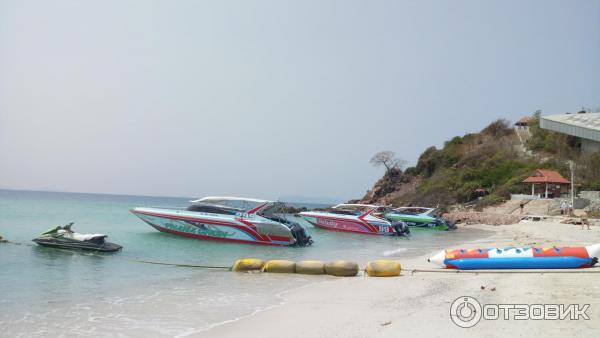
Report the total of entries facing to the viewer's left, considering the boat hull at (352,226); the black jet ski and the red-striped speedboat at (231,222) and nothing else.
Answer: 3

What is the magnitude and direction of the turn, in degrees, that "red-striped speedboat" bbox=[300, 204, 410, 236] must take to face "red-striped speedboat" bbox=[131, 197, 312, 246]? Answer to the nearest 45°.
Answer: approximately 45° to its left

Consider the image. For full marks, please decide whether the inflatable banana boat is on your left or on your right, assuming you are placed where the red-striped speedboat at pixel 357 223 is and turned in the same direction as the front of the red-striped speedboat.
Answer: on your left

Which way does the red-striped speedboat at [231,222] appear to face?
to the viewer's left

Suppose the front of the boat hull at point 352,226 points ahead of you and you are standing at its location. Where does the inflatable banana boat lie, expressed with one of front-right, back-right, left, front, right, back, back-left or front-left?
left

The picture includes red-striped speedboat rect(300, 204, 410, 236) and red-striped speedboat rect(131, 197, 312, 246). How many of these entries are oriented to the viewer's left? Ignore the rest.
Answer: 2

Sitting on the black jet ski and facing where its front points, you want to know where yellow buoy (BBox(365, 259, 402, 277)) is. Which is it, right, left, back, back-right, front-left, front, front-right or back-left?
back-left

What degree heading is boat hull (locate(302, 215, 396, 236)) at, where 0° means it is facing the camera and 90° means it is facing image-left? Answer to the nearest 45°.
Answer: approximately 90°

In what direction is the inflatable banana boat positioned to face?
to the viewer's left

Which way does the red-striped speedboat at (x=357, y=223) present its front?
to the viewer's left

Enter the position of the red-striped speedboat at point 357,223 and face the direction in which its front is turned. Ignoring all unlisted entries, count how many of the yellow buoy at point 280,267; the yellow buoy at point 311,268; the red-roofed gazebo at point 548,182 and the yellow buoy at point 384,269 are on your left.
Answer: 3

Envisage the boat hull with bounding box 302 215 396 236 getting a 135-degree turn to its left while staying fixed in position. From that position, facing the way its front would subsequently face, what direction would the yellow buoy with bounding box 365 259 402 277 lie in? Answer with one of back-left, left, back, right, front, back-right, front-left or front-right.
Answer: front-right

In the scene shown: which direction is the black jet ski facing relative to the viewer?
to the viewer's left

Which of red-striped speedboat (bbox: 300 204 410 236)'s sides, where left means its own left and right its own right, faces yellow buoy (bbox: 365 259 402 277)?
left

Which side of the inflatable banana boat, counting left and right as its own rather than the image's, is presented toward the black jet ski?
front

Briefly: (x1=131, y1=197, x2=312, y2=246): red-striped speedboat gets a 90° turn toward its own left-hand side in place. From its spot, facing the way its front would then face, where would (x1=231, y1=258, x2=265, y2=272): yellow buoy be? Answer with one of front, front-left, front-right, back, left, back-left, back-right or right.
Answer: front

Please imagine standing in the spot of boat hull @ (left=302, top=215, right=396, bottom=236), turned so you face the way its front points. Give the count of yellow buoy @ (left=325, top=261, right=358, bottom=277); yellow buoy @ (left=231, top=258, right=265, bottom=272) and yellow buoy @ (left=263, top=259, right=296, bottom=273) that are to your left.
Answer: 3
